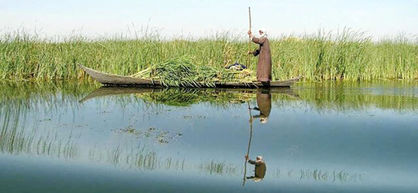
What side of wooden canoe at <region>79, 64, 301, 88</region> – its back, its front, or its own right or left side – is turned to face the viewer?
left

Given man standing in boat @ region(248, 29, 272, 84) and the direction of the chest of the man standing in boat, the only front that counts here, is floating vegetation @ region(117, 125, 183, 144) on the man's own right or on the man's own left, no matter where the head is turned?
on the man's own left

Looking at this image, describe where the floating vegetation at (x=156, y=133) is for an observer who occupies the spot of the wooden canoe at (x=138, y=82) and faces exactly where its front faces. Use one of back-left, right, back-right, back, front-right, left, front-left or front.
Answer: left

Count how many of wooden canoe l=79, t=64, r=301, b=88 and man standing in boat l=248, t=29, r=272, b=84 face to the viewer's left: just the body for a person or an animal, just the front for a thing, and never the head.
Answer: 2

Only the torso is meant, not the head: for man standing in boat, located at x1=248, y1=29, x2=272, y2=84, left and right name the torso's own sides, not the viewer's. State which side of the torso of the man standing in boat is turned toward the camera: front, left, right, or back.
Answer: left

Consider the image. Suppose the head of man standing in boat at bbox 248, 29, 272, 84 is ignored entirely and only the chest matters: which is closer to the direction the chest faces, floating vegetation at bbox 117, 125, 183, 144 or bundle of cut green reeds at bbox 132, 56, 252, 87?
the bundle of cut green reeds
